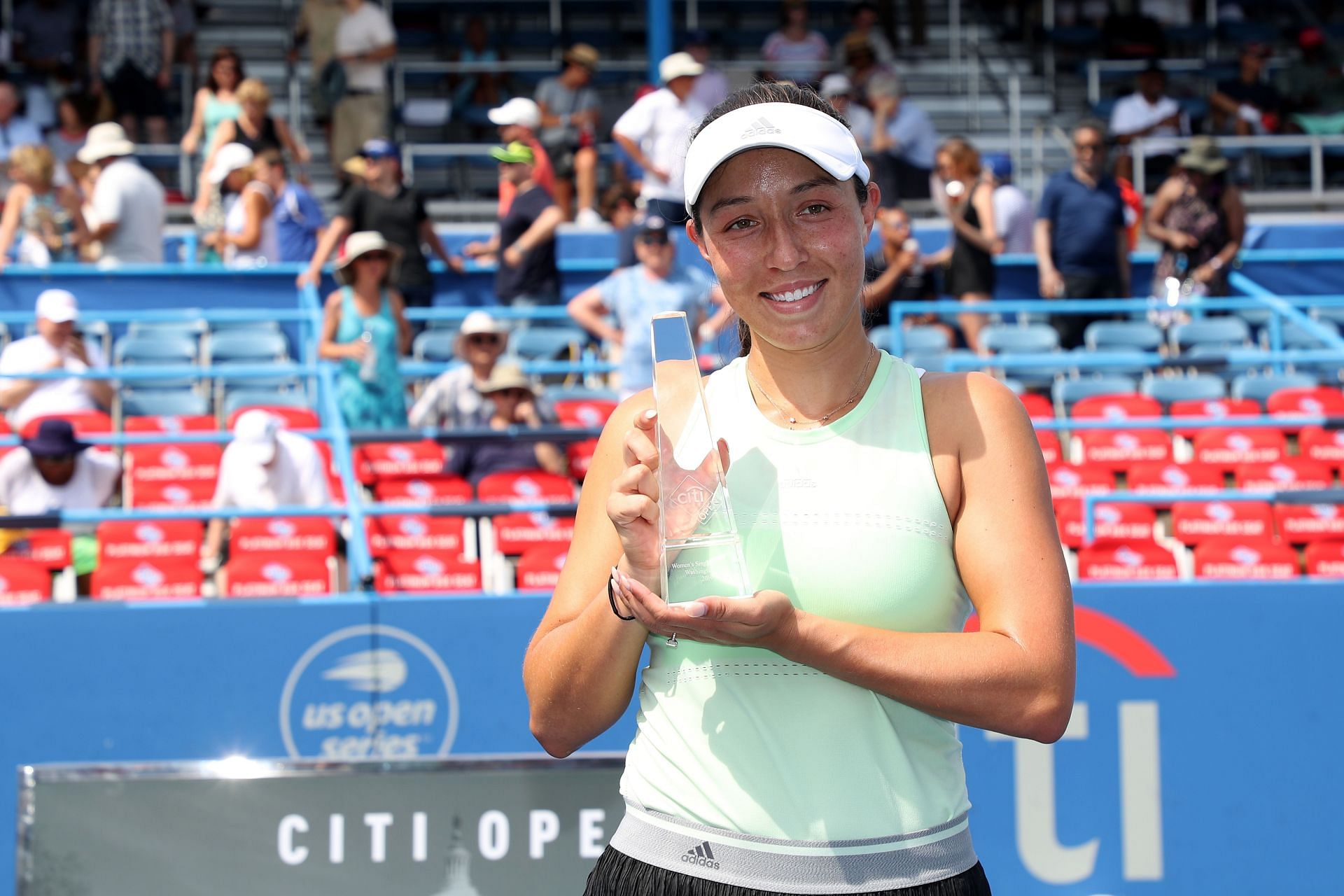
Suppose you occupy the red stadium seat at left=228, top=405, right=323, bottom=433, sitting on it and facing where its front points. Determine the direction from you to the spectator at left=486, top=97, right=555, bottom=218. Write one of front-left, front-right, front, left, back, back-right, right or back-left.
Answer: back-left

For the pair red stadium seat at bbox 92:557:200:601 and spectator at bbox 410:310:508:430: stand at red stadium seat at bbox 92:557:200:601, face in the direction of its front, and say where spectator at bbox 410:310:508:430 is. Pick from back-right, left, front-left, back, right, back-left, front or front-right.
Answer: back-left

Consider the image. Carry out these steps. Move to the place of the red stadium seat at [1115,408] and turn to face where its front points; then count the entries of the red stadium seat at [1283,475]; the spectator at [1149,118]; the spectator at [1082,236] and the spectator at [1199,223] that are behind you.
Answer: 3

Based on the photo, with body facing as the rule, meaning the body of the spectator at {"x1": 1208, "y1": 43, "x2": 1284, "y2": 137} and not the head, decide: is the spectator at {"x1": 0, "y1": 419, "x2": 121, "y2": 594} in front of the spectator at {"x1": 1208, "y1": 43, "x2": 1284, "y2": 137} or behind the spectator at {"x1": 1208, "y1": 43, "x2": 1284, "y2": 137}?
in front

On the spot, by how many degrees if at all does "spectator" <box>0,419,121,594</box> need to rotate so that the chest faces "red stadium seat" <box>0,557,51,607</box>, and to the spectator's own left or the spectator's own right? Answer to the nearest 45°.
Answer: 0° — they already face it

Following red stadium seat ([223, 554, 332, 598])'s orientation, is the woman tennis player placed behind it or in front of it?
in front

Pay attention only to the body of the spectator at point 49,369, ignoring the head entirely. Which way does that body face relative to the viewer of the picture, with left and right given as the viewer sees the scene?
facing the viewer and to the right of the viewer

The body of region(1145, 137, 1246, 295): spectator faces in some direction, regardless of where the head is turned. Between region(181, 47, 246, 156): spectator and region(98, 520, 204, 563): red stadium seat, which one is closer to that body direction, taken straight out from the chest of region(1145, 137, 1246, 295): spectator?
the red stadium seat

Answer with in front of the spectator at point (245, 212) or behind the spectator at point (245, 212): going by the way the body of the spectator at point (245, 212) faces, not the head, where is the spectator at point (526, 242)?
behind

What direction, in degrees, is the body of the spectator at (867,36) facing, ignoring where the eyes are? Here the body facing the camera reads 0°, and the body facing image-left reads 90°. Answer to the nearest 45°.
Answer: approximately 0°
